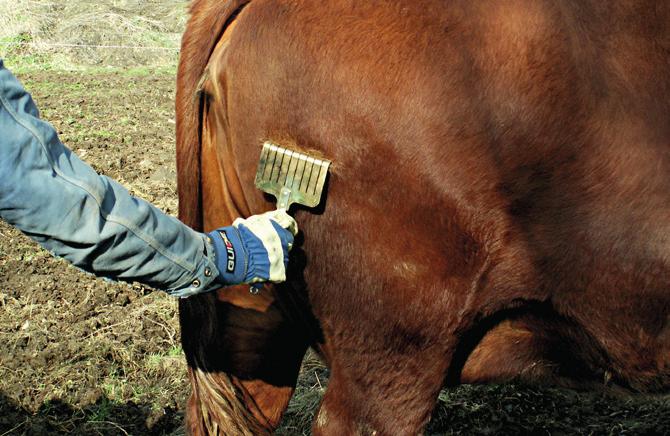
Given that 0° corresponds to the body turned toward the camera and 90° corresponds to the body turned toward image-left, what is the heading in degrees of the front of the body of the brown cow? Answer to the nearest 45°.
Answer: approximately 270°
